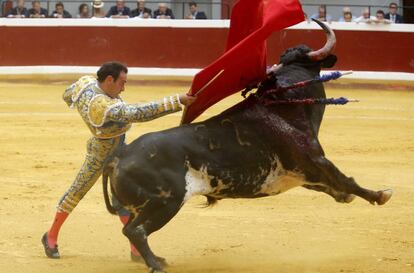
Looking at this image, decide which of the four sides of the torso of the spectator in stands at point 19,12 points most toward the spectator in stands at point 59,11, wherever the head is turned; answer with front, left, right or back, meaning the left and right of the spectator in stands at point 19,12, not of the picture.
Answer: left

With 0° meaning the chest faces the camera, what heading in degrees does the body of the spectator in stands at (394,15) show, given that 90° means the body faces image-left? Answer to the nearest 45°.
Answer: approximately 0°

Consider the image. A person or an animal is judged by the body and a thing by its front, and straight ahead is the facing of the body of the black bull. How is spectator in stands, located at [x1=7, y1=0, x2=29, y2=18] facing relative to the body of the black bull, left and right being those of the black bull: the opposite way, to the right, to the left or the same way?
to the right

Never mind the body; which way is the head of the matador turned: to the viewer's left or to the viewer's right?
to the viewer's right

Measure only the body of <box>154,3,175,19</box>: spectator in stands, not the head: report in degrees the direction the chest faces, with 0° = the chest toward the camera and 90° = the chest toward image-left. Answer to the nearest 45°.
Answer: approximately 0°

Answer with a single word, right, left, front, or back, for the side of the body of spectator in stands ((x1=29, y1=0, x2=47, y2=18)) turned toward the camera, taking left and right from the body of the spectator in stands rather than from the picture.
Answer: front

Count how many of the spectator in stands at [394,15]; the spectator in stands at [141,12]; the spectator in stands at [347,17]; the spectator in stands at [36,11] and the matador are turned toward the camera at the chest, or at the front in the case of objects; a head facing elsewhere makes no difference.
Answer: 4

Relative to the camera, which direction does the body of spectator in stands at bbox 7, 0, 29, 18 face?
toward the camera

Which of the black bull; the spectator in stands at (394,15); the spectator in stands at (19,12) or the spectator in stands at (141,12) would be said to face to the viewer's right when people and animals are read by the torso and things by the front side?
the black bull

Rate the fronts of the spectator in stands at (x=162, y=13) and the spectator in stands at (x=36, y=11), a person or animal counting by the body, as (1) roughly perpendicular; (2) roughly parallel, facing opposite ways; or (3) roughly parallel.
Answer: roughly parallel

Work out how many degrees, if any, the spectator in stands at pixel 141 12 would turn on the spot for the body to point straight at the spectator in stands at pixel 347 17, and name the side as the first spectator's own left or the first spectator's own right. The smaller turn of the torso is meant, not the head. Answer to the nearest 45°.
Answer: approximately 90° to the first spectator's own left

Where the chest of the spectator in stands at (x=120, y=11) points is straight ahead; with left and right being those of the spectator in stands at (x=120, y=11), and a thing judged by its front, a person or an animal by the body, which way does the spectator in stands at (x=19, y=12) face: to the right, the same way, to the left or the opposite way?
the same way

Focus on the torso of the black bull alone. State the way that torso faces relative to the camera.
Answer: to the viewer's right

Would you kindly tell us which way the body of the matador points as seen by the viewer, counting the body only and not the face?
to the viewer's right

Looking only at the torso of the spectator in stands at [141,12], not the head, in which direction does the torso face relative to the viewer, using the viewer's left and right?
facing the viewer

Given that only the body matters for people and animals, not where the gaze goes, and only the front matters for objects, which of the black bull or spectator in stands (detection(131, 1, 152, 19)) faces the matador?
the spectator in stands

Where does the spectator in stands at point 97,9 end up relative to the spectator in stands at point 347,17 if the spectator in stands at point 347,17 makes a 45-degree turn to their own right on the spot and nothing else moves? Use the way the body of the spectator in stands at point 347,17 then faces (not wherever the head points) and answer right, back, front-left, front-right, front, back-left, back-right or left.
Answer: front-right

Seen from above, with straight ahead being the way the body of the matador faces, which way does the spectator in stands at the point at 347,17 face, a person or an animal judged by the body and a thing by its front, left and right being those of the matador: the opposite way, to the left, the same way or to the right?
to the right

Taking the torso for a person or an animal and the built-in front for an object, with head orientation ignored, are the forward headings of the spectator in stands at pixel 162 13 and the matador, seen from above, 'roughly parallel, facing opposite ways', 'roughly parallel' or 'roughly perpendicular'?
roughly perpendicular
